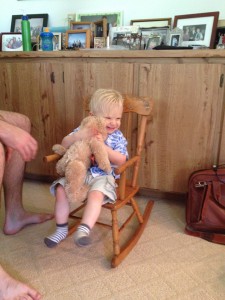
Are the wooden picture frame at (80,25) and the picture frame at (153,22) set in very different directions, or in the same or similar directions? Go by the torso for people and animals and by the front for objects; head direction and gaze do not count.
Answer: same or similar directions

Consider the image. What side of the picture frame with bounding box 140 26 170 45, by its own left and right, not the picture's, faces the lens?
front

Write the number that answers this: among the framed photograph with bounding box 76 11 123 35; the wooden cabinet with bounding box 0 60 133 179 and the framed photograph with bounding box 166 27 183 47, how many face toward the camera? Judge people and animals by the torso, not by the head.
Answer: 3

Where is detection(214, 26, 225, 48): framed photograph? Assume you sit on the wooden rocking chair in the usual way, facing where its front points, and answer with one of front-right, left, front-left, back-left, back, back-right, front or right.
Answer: back

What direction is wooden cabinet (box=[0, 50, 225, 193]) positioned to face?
toward the camera

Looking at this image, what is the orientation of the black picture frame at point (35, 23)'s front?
toward the camera

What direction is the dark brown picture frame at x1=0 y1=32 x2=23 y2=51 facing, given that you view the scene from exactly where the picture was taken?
facing the viewer

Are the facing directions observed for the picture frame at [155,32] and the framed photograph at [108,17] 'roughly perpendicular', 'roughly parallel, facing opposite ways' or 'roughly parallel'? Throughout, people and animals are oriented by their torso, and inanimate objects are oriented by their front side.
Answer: roughly parallel

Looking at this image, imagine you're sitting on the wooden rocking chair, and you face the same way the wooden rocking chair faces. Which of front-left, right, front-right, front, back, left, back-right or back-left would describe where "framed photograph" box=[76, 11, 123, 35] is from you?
back-right

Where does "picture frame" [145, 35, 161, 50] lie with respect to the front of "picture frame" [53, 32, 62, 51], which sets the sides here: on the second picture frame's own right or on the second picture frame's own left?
on the second picture frame's own left

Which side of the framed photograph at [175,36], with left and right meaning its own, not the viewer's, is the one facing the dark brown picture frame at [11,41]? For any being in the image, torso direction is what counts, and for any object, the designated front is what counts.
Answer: right

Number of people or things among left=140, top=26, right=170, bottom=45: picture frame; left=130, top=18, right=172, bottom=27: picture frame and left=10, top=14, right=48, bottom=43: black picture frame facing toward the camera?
3
